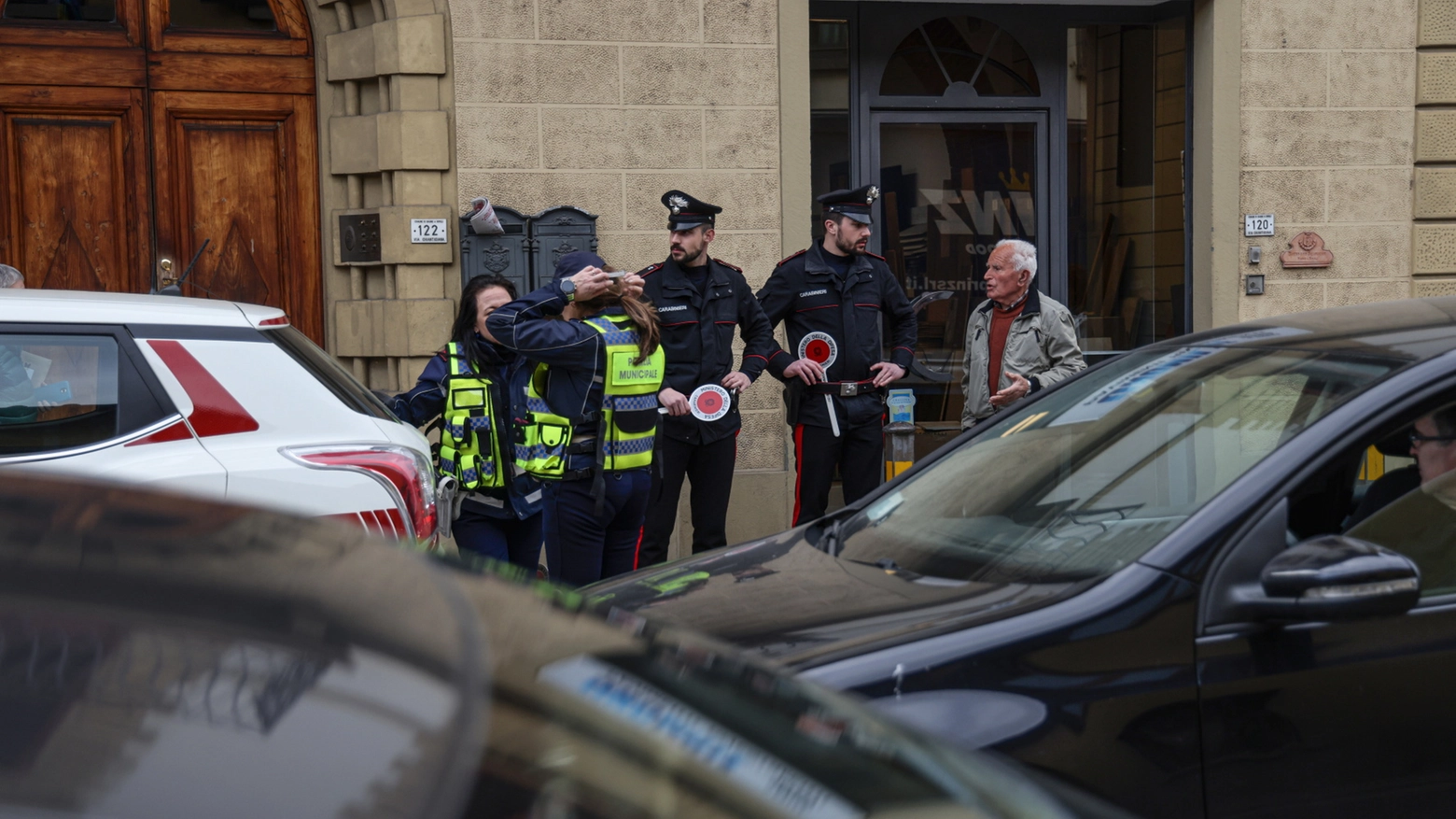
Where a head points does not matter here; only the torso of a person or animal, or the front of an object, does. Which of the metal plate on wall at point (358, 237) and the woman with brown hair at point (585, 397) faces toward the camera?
the metal plate on wall

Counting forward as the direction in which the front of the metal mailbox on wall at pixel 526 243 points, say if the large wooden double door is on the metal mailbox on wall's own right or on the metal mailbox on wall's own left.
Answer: on the metal mailbox on wall's own right

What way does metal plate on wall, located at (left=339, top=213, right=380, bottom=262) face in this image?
toward the camera

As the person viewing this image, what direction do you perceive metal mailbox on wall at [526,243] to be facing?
facing the viewer

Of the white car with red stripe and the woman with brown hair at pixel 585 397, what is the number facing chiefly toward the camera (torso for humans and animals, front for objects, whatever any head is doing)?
0

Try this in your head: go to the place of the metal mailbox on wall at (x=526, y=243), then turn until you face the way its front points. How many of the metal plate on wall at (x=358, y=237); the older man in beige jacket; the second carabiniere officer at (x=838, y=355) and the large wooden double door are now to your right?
2

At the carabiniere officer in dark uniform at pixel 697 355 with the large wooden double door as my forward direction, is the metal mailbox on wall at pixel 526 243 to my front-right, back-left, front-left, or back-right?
front-right

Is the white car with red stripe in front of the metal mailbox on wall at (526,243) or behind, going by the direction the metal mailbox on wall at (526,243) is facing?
in front

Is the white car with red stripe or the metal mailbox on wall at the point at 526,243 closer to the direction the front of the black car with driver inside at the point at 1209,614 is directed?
the white car with red stripe

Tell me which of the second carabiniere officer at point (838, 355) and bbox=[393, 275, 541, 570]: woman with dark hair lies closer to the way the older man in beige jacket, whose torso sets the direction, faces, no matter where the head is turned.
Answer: the woman with dark hair

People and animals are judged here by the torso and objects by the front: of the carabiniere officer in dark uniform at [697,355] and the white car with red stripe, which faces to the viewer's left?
the white car with red stripe

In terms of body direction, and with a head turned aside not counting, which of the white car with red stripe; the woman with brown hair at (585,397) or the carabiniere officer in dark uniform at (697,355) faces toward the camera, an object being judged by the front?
the carabiniere officer in dark uniform

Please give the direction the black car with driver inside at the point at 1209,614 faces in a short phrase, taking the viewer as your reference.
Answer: facing the viewer and to the left of the viewer

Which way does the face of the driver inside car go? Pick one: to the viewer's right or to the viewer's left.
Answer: to the viewer's left

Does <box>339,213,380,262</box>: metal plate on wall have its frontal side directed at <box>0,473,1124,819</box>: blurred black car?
yes

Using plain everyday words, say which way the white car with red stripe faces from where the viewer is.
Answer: facing to the left of the viewer

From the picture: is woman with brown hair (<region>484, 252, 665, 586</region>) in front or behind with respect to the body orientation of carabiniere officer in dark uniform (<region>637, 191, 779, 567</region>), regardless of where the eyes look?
in front

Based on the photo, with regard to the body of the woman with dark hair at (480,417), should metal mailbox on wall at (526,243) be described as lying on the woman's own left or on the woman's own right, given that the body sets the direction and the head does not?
on the woman's own left
